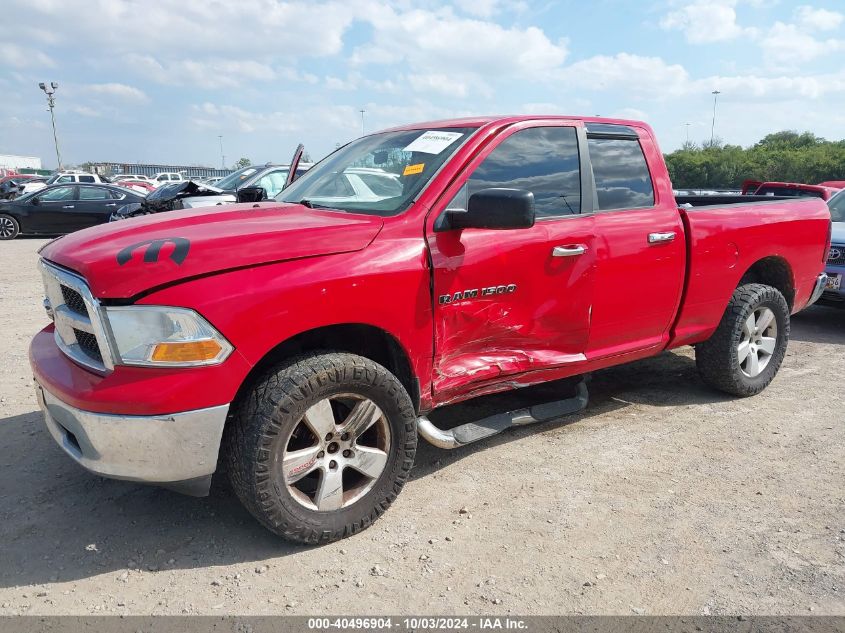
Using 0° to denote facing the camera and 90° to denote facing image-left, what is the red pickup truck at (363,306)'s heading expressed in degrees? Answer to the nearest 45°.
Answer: approximately 45°
